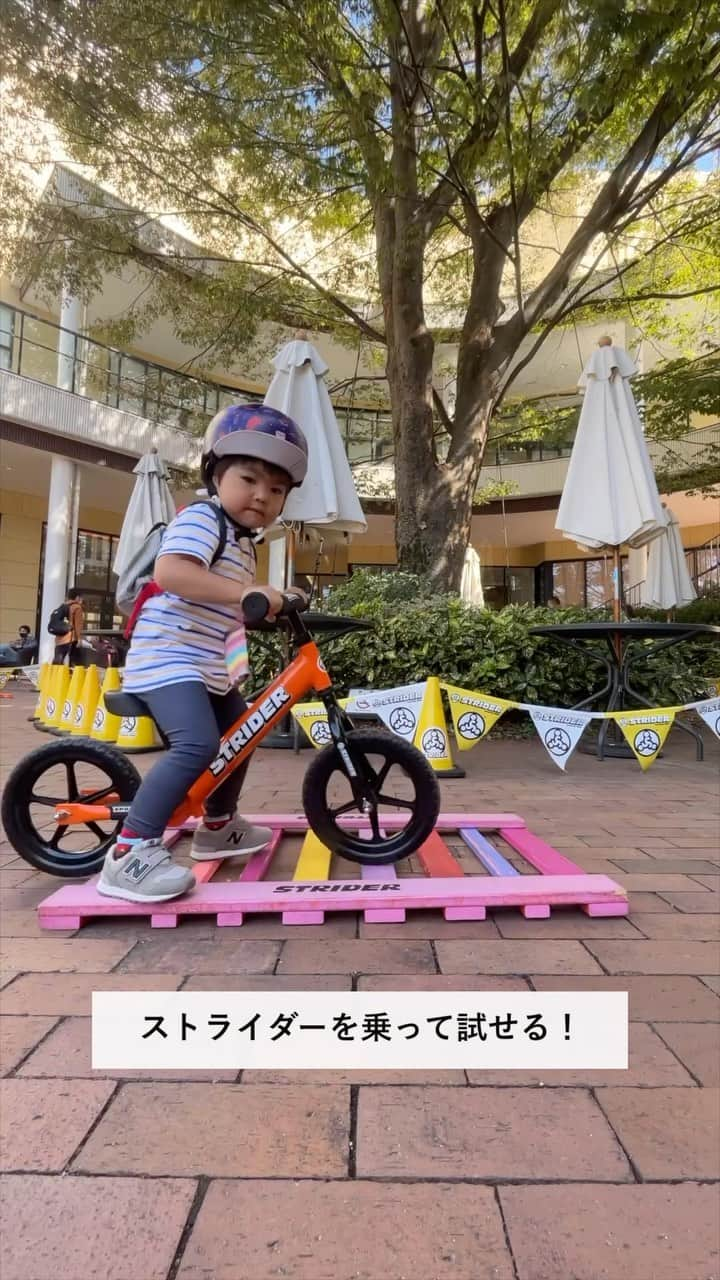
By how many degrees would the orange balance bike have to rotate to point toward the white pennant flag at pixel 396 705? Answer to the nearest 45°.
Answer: approximately 45° to its left

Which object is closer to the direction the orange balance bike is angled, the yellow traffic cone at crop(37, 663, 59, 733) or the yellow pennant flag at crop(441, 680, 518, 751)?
the yellow pennant flag

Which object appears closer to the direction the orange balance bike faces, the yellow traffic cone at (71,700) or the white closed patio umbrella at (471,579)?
the white closed patio umbrella

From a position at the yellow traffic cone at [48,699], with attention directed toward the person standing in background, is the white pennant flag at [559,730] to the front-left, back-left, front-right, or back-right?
back-right

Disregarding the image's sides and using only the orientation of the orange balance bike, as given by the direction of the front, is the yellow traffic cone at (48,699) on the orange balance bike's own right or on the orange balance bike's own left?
on the orange balance bike's own left

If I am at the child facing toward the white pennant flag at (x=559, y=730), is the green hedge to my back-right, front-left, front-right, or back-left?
front-left

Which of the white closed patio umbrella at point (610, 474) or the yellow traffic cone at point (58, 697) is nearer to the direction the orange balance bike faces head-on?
the white closed patio umbrella

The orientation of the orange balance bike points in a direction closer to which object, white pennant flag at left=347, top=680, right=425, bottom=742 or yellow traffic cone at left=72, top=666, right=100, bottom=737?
the white pennant flag

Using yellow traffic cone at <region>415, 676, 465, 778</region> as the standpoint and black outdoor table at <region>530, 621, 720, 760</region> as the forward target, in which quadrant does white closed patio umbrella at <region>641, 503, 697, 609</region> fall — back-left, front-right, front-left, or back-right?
front-left

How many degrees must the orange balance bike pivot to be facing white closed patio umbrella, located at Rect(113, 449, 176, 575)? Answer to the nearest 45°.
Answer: approximately 90° to its left

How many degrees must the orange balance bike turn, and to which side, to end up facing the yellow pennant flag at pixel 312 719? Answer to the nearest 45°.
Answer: approximately 90° to its left

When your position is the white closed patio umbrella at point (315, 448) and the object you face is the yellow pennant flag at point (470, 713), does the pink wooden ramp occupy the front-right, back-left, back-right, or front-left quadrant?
front-right

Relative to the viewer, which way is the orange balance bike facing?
to the viewer's right

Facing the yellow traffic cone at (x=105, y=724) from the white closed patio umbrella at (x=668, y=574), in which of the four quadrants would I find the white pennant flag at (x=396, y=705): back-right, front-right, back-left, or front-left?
front-left

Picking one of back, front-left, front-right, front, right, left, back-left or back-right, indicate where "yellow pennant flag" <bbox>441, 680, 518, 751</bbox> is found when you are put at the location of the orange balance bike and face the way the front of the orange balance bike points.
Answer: front-left

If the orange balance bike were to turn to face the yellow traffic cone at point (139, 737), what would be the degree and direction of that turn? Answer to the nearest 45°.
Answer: approximately 90° to its left
